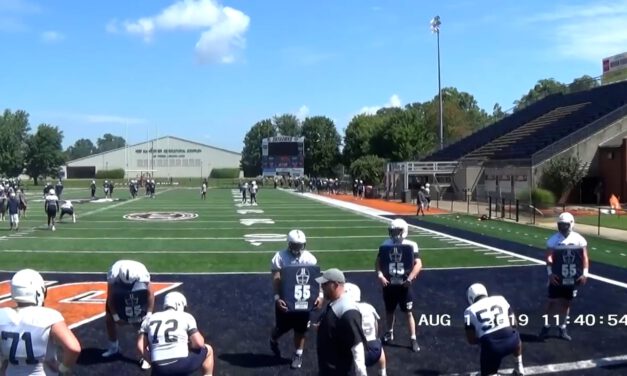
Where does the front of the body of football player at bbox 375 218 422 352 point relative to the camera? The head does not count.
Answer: toward the camera

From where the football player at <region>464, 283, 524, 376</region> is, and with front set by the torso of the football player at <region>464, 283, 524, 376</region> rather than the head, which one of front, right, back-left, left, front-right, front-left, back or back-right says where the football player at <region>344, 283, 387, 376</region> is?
left

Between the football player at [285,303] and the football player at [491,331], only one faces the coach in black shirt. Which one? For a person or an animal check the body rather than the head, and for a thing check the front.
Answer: the football player at [285,303]

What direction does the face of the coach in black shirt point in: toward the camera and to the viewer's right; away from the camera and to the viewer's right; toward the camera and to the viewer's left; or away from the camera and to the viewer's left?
toward the camera and to the viewer's left

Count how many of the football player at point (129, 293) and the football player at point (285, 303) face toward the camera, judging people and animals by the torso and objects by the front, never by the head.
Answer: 2

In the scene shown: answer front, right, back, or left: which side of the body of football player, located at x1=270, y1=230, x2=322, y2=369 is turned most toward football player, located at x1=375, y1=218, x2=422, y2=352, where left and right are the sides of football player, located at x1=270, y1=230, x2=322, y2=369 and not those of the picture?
left

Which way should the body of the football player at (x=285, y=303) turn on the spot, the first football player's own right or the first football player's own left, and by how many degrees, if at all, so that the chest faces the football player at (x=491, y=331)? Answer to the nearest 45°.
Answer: approximately 45° to the first football player's own left

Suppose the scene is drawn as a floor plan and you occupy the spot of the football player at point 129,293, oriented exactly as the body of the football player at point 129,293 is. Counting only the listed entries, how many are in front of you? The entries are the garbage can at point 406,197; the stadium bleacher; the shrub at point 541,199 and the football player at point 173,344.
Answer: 1

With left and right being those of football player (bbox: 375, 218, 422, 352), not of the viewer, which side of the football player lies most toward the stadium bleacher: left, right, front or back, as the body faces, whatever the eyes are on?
back

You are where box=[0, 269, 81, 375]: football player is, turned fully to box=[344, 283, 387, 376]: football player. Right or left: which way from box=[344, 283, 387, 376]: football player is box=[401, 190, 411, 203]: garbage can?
left

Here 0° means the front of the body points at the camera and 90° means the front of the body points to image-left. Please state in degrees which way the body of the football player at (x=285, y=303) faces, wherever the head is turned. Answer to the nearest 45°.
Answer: approximately 0°
